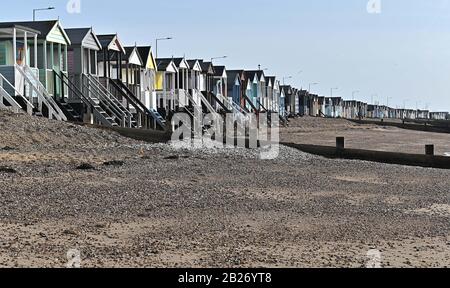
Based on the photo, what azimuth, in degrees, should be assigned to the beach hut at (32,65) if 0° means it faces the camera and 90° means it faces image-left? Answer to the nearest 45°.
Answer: approximately 315°
